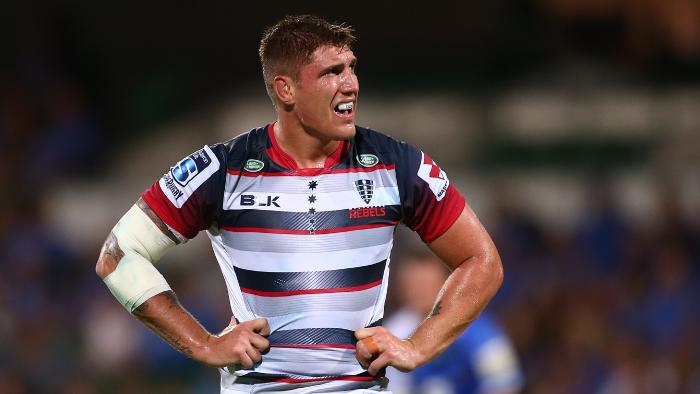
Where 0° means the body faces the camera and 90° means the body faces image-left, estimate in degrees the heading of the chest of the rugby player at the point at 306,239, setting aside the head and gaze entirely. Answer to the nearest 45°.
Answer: approximately 0°

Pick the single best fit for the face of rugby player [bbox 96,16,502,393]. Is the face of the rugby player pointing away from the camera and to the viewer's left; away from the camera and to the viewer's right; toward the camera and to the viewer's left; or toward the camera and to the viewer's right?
toward the camera and to the viewer's right

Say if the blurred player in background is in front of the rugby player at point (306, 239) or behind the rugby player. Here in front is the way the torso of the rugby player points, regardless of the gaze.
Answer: behind
